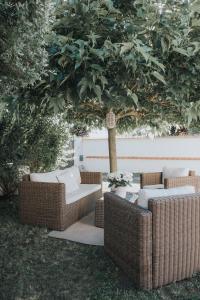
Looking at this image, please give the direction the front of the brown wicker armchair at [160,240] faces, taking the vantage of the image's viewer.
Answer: facing away from the viewer and to the left of the viewer

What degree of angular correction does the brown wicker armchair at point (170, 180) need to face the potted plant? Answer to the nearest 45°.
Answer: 0° — it already faces it

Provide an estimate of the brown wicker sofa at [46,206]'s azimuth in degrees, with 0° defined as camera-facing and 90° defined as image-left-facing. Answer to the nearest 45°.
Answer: approximately 315°

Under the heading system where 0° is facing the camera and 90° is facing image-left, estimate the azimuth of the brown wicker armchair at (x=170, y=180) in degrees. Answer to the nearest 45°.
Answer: approximately 45°

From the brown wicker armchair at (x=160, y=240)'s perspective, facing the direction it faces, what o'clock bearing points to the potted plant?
The potted plant is roughly at 1 o'clock from the brown wicker armchair.
